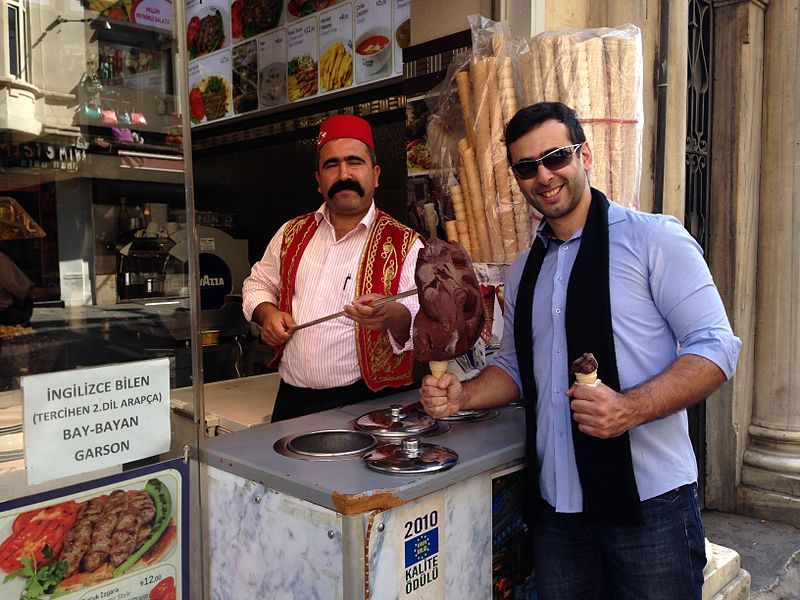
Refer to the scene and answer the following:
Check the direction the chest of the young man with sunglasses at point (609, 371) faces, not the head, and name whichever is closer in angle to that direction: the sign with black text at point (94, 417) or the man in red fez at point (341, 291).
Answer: the sign with black text

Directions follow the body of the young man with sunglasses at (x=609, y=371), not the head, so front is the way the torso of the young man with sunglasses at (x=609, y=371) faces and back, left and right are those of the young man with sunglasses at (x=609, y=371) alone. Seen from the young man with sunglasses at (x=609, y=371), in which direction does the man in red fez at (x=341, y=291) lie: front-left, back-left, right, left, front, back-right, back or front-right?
right

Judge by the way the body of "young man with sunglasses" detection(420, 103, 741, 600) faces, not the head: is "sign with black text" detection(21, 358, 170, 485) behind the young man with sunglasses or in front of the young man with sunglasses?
in front

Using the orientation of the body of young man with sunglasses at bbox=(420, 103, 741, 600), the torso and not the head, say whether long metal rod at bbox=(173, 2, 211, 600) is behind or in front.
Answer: in front

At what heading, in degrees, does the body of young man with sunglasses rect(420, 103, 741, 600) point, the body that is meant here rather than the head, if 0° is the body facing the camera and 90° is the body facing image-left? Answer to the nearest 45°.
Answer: approximately 45°
